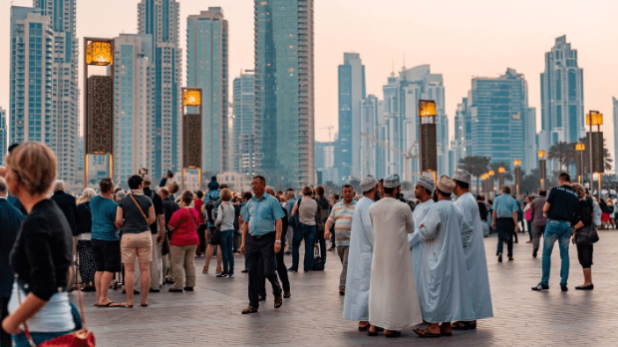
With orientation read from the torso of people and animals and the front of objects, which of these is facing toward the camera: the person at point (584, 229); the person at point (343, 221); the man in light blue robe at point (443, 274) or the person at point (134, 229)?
the person at point (343, 221)

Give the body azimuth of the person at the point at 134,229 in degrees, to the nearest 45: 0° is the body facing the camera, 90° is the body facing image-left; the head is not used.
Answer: approximately 180°

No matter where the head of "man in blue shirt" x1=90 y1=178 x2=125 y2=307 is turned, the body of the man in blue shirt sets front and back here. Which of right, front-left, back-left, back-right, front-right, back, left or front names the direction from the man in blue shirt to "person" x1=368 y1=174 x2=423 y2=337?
right

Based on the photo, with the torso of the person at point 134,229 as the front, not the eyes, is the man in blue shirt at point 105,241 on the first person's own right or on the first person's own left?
on the first person's own left

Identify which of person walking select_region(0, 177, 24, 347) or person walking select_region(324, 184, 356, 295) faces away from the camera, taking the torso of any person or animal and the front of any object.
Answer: person walking select_region(0, 177, 24, 347)

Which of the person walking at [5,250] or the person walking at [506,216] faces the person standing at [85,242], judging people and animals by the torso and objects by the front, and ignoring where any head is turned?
the person walking at [5,250]

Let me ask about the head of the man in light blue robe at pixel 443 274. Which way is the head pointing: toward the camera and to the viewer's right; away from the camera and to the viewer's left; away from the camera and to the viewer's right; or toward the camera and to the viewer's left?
away from the camera and to the viewer's left

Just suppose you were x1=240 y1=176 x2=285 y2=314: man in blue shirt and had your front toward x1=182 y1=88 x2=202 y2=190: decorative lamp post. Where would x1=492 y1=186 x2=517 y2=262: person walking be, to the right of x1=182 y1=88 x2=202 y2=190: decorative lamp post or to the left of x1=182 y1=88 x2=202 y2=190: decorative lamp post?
right

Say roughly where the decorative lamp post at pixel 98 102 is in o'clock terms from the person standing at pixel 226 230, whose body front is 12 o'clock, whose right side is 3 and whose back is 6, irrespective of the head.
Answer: The decorative lamp post is roughly at 12 o'clock from the person standing.

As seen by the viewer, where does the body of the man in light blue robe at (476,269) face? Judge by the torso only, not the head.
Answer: to the viewer's left

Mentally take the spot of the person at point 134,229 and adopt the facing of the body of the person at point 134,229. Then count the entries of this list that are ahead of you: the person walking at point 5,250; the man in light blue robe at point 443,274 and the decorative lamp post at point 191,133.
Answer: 1
